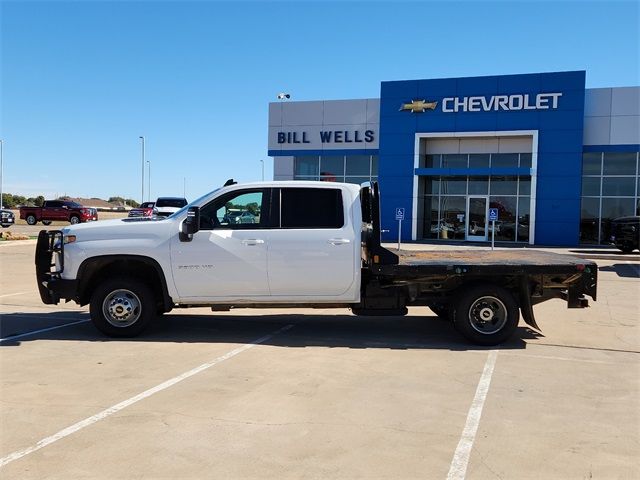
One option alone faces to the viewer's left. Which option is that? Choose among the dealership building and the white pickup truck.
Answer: the white pickup truck

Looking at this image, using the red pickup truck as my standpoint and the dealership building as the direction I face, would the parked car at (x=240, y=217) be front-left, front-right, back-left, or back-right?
front-right

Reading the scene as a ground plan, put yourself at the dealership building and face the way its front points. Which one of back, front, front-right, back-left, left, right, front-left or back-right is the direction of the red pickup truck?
right

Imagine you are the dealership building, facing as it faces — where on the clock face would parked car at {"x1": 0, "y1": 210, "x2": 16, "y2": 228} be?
The parked car is roughly at 3 o'clock from the dealership building.

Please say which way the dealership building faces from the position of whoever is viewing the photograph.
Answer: facing the viewer

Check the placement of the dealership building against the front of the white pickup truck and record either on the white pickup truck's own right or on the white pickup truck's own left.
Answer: on the white pickup truck's own right

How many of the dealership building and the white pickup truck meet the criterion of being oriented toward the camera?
1

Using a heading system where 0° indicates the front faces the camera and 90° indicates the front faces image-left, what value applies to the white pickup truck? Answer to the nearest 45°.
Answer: approximately 90°

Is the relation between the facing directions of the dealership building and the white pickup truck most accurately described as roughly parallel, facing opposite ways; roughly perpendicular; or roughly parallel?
roughly perpendicular

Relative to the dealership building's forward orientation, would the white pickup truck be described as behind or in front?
in front

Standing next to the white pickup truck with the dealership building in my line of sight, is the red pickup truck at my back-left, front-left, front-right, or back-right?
front-left

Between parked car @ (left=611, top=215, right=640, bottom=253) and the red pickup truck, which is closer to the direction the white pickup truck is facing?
the red pickup truck

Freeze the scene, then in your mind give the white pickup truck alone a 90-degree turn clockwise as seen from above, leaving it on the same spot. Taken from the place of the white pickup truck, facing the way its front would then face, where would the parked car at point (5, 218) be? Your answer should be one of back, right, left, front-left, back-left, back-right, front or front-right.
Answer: front-left
